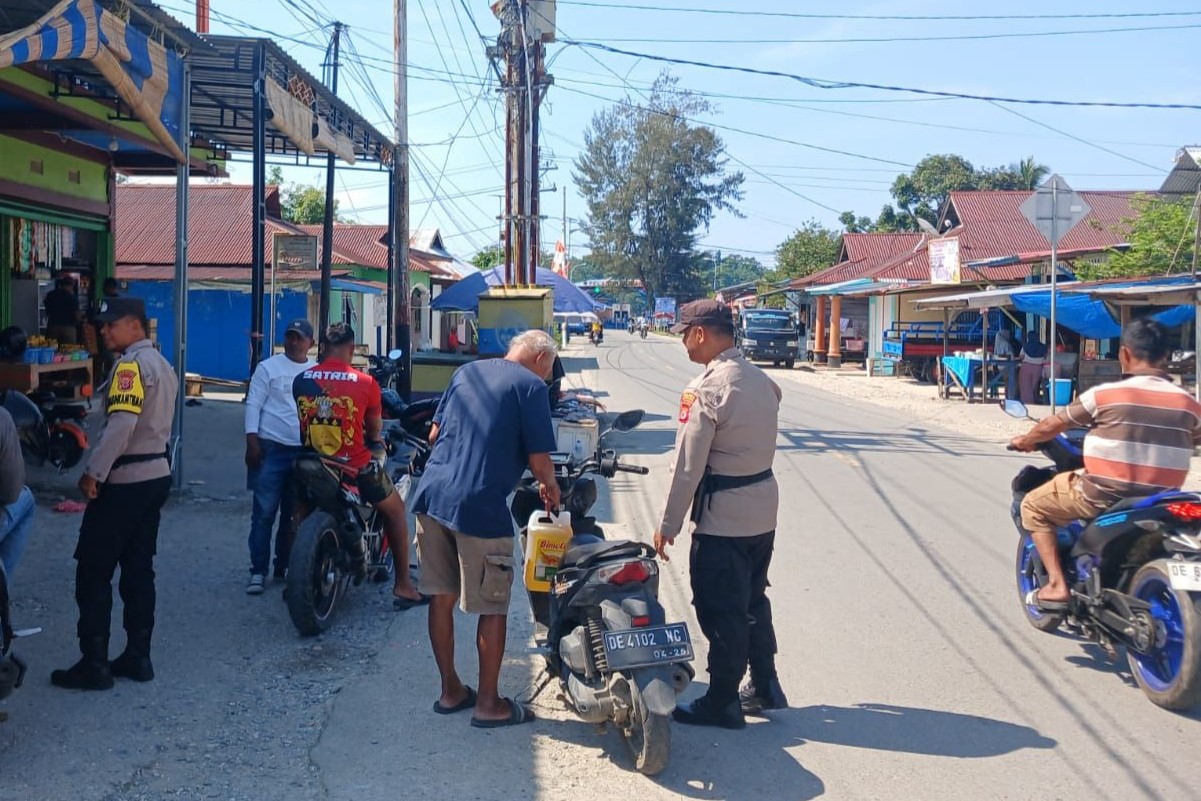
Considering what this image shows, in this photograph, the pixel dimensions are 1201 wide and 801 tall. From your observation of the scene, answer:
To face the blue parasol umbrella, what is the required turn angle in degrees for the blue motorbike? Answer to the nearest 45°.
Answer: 0° — it already faces it

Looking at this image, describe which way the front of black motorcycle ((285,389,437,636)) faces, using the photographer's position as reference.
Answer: facing away from the viewer and to the right of the viewer

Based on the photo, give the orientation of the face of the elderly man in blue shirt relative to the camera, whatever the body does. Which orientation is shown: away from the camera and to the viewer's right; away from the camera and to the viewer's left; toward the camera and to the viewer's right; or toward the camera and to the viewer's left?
away from the camera and to the viewer's right

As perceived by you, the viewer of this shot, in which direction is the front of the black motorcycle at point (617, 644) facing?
facing away from the viewer and to the left of the viewer

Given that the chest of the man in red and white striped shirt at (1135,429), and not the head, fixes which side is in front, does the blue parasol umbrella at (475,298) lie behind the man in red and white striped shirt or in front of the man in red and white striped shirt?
in front

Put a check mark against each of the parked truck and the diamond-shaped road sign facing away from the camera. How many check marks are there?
1

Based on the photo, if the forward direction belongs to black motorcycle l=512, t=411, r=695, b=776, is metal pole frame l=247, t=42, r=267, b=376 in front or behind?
in front

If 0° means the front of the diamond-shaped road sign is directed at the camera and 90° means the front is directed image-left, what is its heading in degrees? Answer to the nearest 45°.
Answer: approximately 180°

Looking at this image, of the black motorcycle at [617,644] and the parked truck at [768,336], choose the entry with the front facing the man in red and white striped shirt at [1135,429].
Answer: the parked truck

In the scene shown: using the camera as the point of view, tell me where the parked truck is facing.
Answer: facing the viewer

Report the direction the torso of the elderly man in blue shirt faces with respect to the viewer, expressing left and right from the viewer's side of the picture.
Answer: facing away from the viewer and to the right of the viewer
